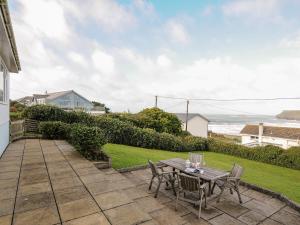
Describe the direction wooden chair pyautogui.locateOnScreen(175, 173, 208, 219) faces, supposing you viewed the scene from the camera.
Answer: facing away from the viewer and to the right of the viewer

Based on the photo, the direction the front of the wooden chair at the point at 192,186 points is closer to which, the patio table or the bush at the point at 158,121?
the patio table

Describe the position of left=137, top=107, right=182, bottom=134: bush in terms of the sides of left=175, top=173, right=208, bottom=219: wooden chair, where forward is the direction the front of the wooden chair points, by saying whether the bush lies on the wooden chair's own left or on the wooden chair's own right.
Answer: on the wooden chair's own left

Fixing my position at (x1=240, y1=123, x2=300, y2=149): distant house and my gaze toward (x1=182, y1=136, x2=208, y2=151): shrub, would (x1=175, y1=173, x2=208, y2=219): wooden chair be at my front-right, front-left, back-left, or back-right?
front-left

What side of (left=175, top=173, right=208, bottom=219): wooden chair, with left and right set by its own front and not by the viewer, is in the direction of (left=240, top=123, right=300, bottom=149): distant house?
front

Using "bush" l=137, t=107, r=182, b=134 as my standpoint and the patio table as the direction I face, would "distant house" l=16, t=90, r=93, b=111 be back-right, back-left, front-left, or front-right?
back-right

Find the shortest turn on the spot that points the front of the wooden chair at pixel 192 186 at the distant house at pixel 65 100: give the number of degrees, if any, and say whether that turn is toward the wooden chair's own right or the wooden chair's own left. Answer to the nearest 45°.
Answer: approximately 90° to the wooden chair's own left

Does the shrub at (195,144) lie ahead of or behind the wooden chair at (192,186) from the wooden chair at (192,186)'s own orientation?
ahead

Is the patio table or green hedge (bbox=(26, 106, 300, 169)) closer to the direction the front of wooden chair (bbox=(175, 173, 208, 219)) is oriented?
the patio table

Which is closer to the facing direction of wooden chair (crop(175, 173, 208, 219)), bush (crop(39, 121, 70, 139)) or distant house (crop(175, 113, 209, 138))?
the distant house
